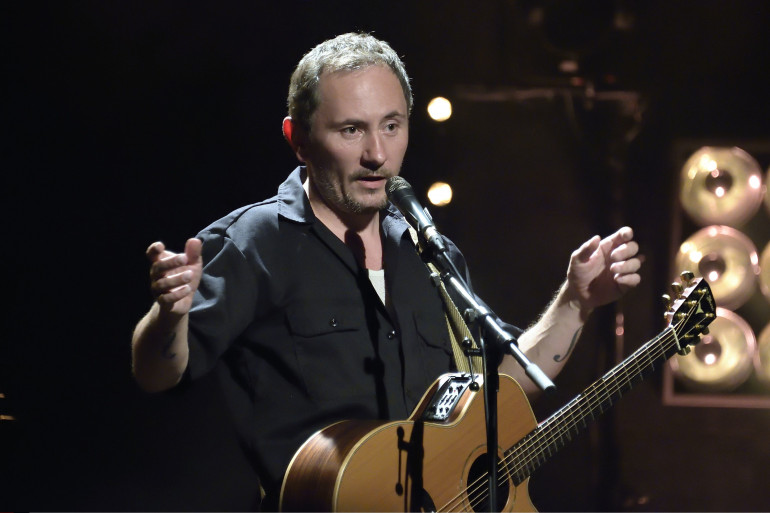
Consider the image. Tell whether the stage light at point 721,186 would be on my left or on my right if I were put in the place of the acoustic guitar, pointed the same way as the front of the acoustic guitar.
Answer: on my left

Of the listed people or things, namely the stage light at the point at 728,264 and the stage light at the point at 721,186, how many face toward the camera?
2

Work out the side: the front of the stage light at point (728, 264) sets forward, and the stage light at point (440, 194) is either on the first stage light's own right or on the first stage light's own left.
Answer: on the first stage light's own right

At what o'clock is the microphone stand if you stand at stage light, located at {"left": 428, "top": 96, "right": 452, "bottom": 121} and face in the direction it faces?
The microphone stand is roughly at 12 o'clock from the stage light.

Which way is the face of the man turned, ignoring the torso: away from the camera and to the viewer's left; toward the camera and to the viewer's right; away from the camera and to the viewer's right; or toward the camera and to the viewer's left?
toward the camera and to the viewer's right

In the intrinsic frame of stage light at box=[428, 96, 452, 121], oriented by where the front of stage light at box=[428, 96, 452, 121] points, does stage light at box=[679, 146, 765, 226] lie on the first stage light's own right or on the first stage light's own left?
on the first stage light's own left

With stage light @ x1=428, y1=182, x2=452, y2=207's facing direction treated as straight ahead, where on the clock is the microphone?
The microphone is roughly at 12 o'clock from the stage light.

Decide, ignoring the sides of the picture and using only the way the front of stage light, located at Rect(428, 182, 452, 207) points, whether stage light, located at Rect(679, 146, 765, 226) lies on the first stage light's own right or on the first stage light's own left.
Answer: on the first stage light's own left

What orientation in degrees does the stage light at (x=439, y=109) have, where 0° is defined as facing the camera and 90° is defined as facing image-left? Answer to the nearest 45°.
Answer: approximately 0°

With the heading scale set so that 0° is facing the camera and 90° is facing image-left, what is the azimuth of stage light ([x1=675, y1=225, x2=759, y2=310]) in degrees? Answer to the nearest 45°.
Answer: approximately 0°
